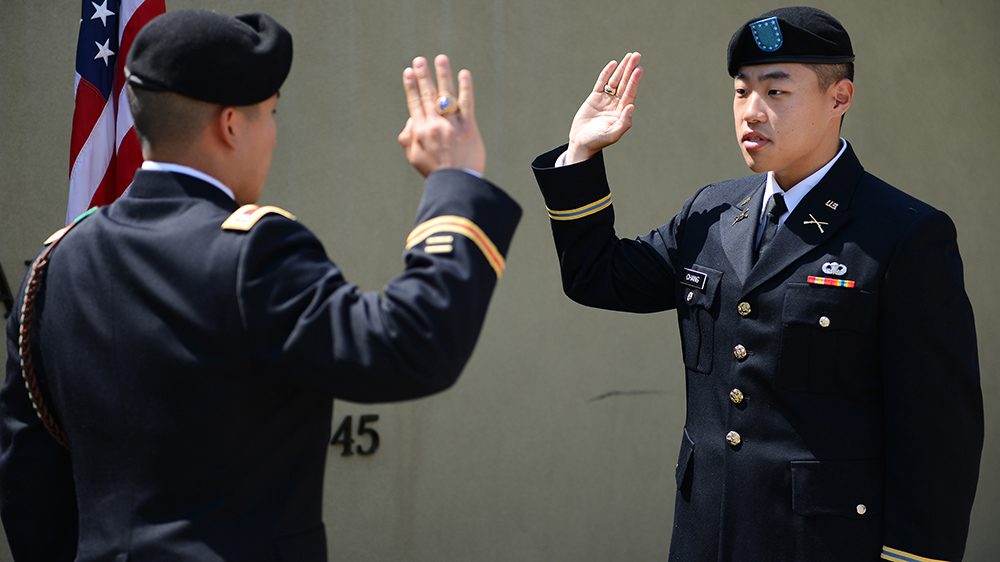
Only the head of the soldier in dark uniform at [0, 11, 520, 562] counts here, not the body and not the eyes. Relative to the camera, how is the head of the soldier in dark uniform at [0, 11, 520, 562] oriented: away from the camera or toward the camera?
away from the camera

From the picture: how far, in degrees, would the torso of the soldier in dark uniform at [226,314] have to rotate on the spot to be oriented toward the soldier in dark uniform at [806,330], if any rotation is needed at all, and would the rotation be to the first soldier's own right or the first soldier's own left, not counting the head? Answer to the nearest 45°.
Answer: approximately 45° to the first soldier's own right

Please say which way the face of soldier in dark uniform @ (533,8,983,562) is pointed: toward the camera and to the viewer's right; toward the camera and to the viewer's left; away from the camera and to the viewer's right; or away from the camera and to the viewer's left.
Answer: toward the camera and to the viewer's left

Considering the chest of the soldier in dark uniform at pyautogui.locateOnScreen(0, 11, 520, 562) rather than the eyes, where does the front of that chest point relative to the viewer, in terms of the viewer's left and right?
facing away from the viewer and to the right of the viewer

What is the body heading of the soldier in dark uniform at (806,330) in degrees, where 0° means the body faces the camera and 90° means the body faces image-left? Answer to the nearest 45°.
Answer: approximately 45°

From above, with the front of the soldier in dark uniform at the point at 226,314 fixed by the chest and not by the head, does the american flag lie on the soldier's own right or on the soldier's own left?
on the soldier's own left

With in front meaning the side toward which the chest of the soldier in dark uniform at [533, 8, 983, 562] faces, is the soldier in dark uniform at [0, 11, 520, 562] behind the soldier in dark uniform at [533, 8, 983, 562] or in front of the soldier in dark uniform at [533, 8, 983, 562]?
in front
